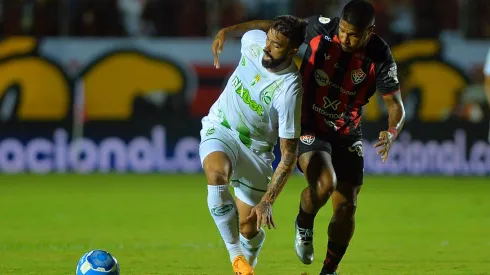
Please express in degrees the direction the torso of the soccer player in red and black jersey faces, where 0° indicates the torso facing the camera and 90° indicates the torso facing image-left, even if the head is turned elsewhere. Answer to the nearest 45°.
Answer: approximately 0°

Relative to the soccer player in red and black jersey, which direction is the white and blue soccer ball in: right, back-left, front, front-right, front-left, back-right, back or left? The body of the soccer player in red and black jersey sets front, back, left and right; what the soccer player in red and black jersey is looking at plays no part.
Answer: front-right

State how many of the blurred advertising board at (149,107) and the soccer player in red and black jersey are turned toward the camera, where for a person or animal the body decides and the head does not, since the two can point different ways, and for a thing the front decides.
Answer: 2

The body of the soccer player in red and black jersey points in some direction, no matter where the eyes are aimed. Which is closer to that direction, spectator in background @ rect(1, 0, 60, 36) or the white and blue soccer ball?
the white and blue soccer ball

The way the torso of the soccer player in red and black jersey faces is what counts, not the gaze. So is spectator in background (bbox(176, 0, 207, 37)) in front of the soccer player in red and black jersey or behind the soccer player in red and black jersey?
behind

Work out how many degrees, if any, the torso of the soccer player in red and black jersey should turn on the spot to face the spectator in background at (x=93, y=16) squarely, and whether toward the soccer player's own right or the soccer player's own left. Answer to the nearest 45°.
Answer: approximately 135° to the soccer player's own right

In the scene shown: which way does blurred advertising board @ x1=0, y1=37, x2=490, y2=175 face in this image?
toward the camera

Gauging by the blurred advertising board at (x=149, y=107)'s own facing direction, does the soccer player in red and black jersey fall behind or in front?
in front
